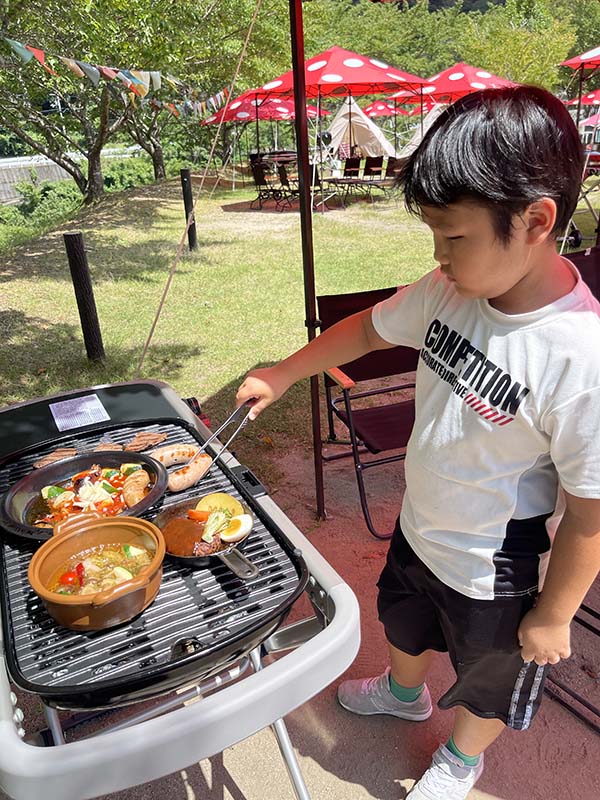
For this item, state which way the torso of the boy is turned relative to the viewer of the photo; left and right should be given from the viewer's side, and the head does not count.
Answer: facing the viewer and to the left of the viewer

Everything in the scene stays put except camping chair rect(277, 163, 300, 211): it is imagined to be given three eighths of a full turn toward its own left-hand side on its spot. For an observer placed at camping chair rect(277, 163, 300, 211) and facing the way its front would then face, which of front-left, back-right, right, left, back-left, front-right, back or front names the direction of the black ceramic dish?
back-left

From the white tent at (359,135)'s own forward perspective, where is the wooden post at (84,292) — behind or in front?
in front

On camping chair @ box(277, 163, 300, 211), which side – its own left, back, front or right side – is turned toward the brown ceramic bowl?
right

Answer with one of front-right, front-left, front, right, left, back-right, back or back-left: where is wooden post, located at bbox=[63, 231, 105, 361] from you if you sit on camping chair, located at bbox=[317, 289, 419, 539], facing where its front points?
back

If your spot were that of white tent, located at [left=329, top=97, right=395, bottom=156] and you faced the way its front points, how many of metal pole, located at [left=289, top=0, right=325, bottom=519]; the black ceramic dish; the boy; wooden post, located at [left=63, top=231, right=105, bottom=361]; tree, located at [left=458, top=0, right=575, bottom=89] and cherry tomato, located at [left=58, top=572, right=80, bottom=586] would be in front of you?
5

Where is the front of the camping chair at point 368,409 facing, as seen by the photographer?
facing the viewer and to the right of the viewer

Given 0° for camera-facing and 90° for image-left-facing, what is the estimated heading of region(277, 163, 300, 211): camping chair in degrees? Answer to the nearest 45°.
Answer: approximately 270°
